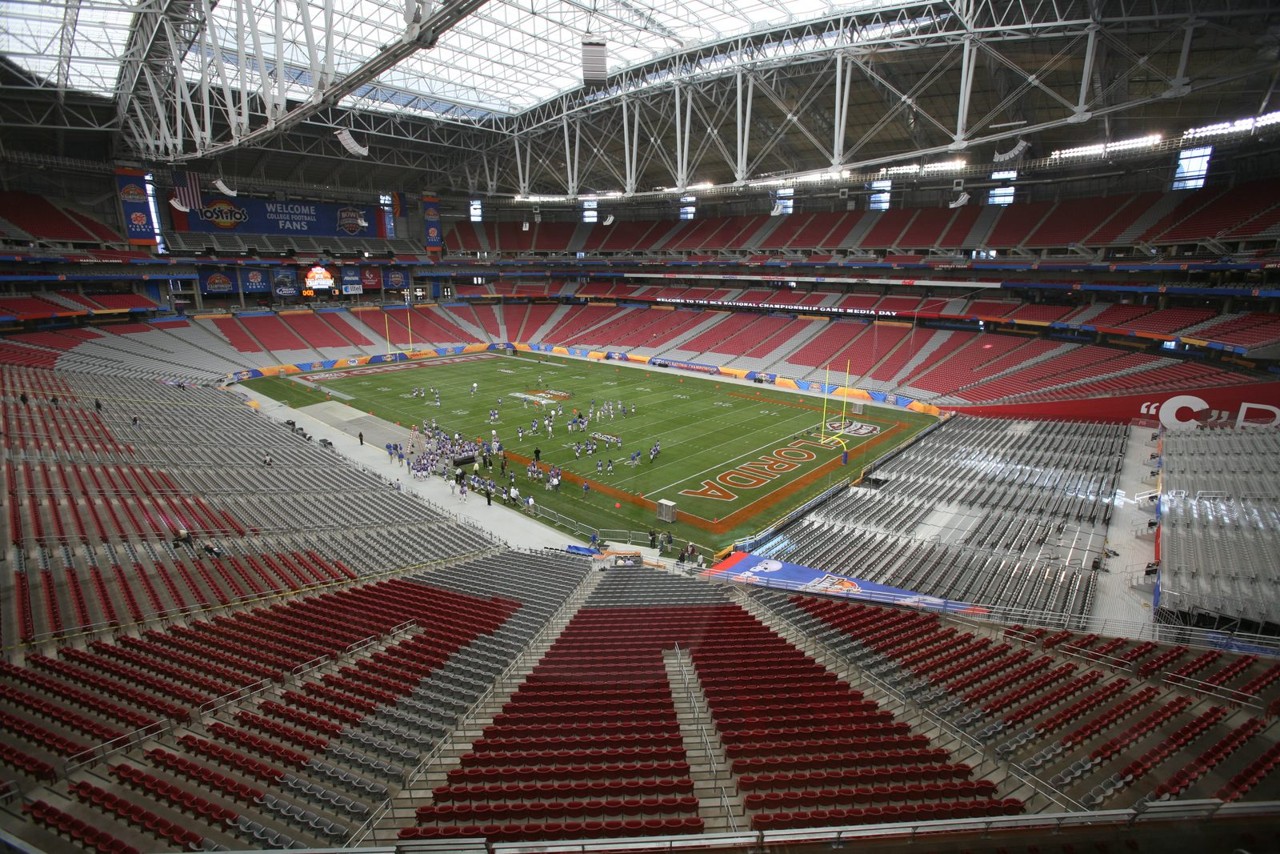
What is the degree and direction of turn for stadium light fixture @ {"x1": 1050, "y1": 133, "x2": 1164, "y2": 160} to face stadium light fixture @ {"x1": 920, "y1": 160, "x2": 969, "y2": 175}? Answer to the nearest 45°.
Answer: approximately 45° to its right

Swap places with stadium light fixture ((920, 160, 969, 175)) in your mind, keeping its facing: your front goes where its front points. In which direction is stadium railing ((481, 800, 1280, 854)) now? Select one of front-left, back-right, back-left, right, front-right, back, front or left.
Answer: front-left

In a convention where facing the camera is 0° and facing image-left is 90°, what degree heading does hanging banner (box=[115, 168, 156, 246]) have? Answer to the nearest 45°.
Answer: approximately 315°

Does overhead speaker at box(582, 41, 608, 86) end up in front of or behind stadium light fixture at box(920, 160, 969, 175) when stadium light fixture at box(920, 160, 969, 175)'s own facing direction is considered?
in front

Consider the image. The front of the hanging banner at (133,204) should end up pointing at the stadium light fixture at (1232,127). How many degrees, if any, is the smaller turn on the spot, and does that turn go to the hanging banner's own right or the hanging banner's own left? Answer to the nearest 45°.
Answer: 0° — it already faces it

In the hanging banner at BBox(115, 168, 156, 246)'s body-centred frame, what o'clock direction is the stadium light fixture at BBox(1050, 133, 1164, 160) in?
The stadium light fixture is roughly at 12 o'clock from the hanging banner.

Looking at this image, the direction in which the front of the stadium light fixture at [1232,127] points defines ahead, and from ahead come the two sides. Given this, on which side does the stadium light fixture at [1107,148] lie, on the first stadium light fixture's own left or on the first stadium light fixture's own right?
on the first stadium light fixture's own right

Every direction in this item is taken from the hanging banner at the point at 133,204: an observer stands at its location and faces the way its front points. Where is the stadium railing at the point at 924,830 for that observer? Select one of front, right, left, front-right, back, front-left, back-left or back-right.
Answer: front-right

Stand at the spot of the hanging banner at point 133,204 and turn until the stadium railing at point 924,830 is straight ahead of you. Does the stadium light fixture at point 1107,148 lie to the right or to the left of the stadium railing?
left
